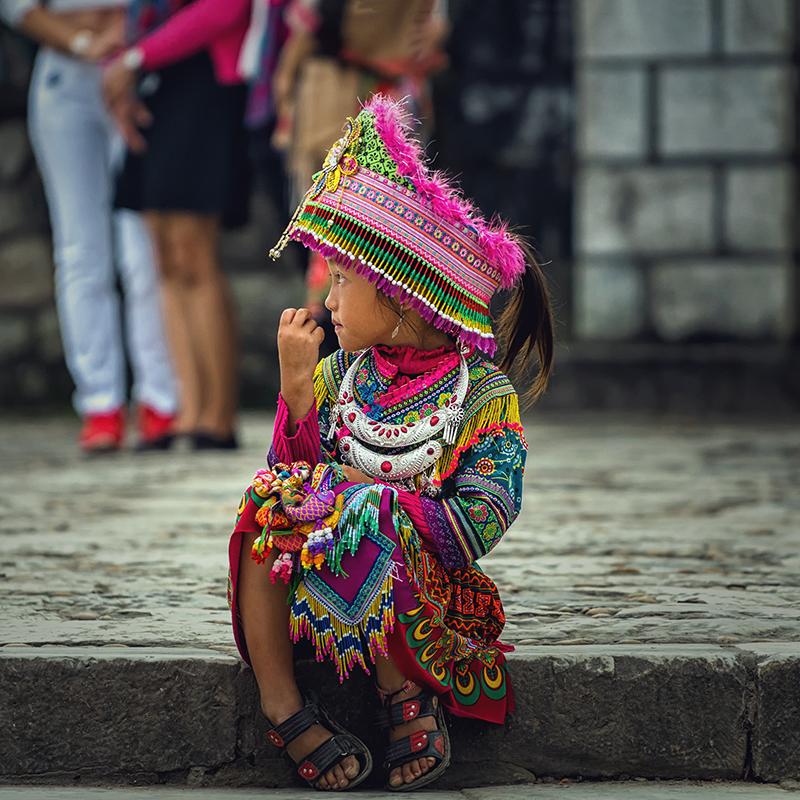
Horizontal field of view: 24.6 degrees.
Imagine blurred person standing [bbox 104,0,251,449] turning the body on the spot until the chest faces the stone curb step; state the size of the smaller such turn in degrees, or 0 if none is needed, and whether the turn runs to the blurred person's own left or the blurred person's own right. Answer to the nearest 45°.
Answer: approximately 45° to the blurred person's own left

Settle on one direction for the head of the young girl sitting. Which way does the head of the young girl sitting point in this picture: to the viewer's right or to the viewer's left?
to the viewer's left

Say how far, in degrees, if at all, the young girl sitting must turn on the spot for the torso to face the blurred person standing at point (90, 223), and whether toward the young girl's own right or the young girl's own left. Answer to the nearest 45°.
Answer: approximately 135° to the young girl's own right
